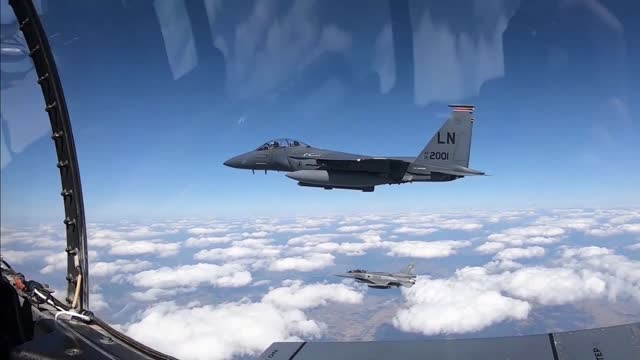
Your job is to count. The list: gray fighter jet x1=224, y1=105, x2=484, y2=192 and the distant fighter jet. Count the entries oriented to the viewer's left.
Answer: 2

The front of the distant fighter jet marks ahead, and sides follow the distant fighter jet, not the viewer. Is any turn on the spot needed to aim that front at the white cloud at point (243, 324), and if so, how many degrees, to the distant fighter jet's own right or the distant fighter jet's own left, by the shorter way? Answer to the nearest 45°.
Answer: approximately 45° to the distant fighter jet's own right

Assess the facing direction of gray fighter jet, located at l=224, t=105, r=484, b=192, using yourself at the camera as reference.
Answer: facing to the left of the viewer

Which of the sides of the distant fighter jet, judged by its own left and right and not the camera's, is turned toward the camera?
left

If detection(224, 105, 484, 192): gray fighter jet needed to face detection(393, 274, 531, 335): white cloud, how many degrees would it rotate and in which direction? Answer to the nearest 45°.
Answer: approximately 90° to its right

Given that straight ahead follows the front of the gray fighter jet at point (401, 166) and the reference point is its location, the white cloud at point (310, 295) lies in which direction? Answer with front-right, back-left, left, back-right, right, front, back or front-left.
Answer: right

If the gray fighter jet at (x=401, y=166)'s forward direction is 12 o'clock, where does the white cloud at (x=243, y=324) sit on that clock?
The white cloud is roughly at 2 o'clock from the gray fighter jet.
